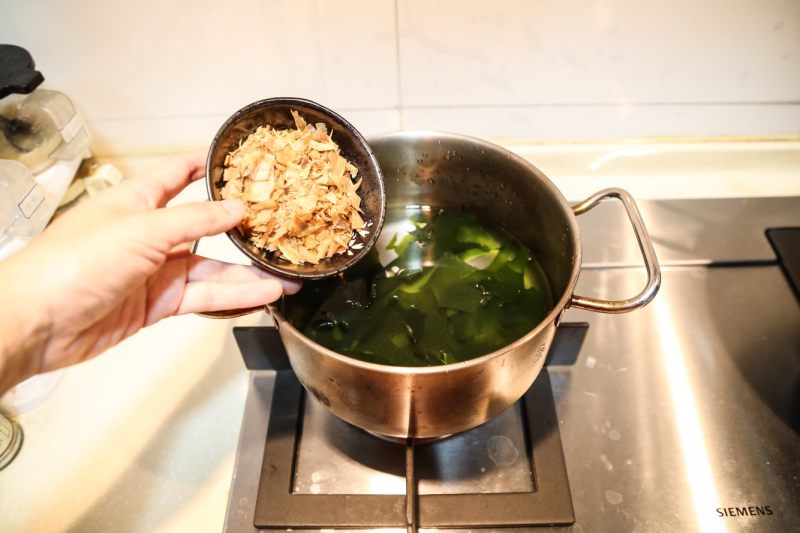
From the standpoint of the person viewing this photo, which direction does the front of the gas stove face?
facing the viewer

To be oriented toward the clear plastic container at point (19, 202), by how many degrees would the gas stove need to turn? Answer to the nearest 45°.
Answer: approximately 90° to its right

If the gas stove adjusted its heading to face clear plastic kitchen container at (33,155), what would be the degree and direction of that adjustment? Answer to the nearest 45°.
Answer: approximately 90° to its right
